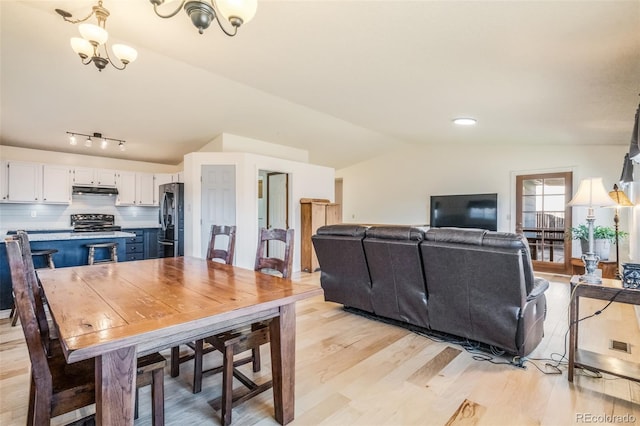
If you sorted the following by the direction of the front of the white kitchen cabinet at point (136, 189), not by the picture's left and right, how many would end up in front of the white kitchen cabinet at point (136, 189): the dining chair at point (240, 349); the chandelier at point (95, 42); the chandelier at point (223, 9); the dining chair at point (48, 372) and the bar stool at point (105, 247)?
5

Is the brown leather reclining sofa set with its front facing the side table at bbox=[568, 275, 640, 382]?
no

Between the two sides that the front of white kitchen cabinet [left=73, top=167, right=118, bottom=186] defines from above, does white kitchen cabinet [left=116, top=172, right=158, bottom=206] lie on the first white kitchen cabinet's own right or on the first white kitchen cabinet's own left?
on the first white kitchen cabinet's own left

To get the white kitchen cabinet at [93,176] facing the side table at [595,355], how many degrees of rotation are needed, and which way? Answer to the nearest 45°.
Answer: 0° — it already faces it

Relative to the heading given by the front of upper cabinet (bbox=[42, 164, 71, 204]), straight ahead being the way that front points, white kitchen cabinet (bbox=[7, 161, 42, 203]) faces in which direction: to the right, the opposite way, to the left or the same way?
the same way

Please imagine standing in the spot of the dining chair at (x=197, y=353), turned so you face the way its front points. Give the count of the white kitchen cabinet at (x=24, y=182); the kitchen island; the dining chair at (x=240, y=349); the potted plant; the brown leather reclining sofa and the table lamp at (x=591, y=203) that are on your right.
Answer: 2

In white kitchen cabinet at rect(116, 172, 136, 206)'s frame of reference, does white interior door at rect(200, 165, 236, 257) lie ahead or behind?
ahead

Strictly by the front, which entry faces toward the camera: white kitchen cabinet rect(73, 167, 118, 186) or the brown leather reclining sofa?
the white kitchen cabinet

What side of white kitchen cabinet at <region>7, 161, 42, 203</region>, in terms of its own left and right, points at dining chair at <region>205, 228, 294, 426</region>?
front

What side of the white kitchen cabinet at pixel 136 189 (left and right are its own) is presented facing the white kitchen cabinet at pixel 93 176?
right

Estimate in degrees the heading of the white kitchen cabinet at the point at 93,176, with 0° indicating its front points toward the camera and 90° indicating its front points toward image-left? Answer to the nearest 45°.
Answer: approximately 0°

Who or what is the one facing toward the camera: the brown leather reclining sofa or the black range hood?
the black range hood

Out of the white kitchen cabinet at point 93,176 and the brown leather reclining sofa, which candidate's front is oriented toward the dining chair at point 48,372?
the white kitchen cabinet

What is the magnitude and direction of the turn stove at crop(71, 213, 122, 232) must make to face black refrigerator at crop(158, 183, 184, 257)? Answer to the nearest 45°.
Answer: approximately 45° to its left

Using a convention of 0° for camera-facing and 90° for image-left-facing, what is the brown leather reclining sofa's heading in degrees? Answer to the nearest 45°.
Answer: approximately 225°

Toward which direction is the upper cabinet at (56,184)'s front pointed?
toward the camera

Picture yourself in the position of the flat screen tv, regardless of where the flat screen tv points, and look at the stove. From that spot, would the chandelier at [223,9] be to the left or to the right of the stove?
left

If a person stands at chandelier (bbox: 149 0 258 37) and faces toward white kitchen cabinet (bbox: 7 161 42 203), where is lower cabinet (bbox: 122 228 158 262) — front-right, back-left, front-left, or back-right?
front-right

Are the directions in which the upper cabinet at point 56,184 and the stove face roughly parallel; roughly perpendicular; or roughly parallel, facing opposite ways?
roughly parallel

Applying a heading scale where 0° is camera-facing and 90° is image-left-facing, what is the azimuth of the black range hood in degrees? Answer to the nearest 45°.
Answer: approximately 0°

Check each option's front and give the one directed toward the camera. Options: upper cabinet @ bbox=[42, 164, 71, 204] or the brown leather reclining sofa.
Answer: the upper cabinet

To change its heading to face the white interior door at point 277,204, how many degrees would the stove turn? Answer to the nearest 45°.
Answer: approximately 45° to its left
